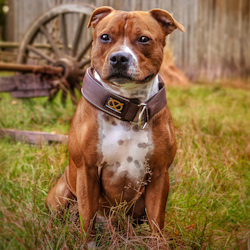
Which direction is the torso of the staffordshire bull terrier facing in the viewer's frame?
toward the camera

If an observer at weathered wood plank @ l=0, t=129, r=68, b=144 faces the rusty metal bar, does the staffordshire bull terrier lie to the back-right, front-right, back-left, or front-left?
back-right

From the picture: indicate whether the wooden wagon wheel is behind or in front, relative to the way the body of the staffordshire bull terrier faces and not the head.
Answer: behind

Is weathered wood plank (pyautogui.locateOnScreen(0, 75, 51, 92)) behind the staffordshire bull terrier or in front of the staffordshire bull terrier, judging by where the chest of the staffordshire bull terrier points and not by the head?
behind

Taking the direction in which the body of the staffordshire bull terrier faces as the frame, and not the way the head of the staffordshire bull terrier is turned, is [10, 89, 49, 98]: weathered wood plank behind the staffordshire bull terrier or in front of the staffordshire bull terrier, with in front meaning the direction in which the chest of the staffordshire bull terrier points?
behind

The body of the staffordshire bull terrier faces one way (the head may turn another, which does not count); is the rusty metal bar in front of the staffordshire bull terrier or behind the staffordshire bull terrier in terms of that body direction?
behind
